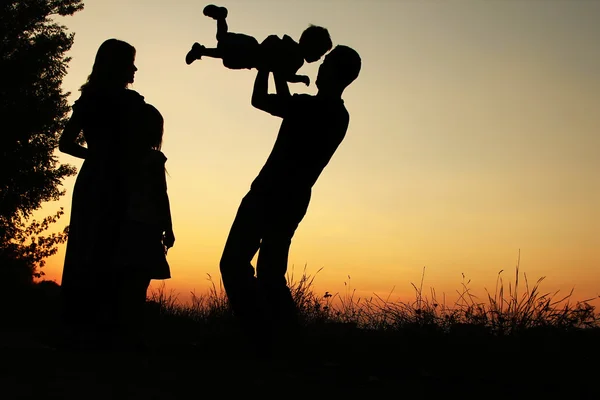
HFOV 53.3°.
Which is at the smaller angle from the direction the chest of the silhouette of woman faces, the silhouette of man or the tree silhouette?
the silhouette of man

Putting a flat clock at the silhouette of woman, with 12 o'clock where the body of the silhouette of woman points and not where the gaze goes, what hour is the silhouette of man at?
The silhouette of man is roughly at 1 o'clock from the silhouette of woman.

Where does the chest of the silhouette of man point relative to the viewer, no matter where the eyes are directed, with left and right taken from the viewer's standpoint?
facing to the left of the viewer

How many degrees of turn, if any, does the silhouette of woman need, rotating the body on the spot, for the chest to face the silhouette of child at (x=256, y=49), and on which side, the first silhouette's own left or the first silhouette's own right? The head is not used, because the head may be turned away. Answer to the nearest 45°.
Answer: approximately 45° to the first silhouette's own right

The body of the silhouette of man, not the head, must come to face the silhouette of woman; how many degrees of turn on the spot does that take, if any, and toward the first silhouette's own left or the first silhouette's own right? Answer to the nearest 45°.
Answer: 0° — they already face them

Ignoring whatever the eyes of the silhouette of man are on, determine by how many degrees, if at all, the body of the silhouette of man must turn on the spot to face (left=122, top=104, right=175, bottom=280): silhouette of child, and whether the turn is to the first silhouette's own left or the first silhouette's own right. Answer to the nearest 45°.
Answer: approximately 45° to the first silhouette's own right

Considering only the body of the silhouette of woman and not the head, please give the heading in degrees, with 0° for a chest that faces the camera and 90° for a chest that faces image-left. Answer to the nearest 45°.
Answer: approximately 270°

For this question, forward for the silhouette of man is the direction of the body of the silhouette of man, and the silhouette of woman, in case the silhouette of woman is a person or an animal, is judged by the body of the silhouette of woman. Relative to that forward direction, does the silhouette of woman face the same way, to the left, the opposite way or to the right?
the opposite way

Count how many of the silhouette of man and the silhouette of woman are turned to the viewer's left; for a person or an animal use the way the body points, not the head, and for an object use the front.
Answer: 1
